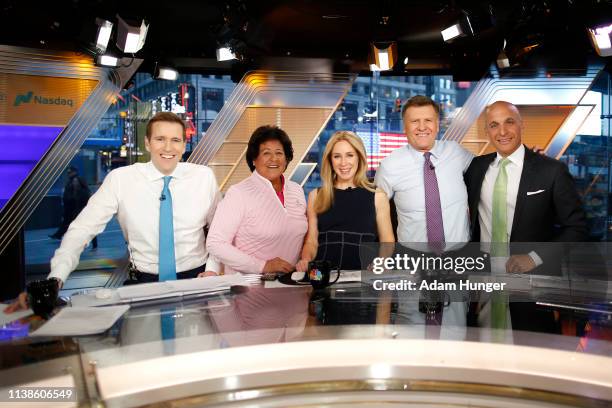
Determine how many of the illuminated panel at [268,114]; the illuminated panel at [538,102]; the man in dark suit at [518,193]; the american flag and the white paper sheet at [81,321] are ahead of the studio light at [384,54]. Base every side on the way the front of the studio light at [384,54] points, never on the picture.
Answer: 2

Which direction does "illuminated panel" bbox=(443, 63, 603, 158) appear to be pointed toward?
toward the camera

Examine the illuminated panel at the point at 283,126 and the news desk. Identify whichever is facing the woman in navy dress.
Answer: the illuminated panel

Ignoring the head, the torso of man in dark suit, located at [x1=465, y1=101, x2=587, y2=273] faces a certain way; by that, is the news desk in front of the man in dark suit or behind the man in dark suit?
in front

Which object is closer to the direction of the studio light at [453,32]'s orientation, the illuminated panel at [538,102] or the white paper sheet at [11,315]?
the white paper sheet

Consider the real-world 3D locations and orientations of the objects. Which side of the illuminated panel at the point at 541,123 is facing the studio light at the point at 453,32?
front

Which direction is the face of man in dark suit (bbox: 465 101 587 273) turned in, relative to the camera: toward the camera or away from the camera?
toward the camera

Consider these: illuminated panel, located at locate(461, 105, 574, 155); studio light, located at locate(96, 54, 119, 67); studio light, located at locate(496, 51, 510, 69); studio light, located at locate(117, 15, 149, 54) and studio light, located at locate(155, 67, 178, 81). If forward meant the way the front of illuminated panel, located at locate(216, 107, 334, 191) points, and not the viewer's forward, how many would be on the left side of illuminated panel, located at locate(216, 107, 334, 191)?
2

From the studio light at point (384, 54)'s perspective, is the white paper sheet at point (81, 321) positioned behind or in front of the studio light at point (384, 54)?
in front

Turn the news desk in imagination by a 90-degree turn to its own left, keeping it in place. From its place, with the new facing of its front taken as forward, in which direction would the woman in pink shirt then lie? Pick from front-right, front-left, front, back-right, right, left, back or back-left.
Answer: left

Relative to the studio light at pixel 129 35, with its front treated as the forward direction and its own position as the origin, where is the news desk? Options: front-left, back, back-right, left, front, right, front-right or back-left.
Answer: front-right

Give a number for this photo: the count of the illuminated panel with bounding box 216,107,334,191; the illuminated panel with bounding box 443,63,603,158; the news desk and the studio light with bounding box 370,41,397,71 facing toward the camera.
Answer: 4

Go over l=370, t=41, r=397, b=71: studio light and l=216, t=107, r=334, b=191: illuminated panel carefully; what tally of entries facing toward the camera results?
2

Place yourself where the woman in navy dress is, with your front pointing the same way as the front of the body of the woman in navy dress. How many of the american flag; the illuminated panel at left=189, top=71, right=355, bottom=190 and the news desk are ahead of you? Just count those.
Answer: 1

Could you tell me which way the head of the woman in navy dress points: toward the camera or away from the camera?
toward the camera

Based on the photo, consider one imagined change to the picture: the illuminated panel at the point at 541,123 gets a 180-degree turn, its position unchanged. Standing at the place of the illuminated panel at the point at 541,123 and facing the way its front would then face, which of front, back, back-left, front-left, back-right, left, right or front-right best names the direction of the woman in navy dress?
back

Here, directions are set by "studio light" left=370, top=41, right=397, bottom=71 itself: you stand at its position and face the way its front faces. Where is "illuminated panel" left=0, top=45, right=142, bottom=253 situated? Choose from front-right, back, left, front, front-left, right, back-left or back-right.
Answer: right
